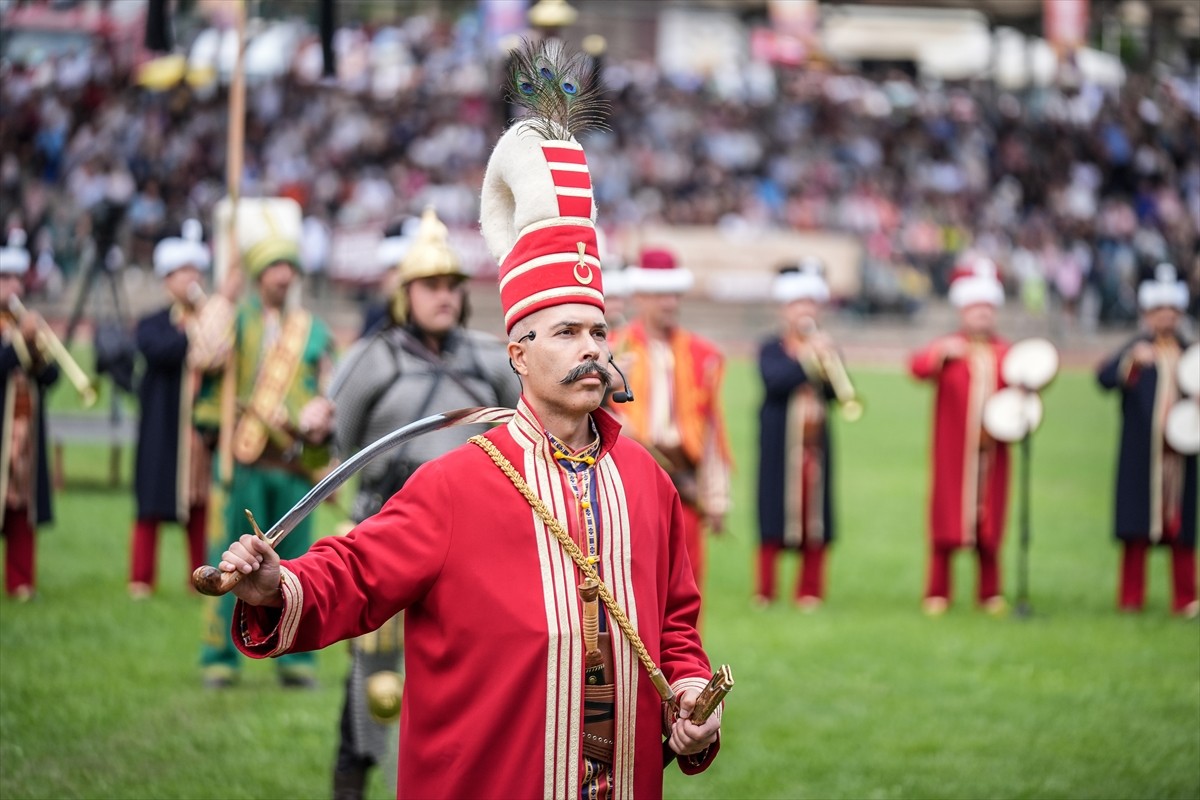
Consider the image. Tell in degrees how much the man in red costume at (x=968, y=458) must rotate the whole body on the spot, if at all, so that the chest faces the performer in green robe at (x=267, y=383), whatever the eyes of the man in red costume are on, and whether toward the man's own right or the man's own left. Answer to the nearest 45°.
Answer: approximately 45° to the man's own right

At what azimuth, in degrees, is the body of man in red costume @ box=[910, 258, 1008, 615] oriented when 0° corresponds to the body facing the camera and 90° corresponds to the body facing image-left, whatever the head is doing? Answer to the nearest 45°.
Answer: approximately 0°

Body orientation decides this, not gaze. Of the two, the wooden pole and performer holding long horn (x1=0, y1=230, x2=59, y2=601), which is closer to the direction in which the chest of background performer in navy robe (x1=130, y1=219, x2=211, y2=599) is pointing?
the wooden pole

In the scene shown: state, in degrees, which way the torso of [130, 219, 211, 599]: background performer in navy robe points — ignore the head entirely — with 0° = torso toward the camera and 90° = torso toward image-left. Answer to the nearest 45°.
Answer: approximately 315°

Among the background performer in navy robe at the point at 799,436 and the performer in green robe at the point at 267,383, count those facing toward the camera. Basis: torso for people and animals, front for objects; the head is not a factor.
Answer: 2

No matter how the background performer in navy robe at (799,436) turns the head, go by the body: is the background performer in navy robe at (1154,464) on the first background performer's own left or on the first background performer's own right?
on the first background performer's own left

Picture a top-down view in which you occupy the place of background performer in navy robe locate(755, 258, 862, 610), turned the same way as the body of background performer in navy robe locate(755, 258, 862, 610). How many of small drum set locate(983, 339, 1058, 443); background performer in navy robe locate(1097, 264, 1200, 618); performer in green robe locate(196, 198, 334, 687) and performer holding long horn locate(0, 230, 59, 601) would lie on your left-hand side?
2
